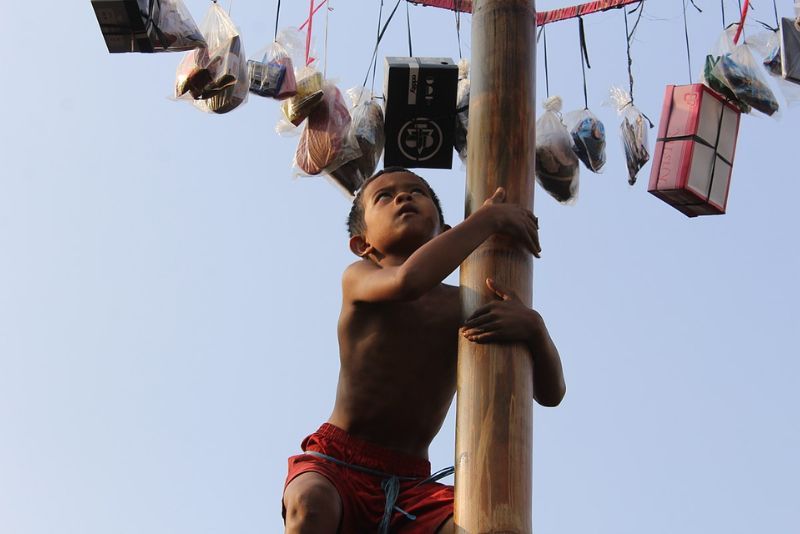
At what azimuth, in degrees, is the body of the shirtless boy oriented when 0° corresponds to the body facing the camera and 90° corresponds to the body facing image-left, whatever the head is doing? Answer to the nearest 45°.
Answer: approximately 315°

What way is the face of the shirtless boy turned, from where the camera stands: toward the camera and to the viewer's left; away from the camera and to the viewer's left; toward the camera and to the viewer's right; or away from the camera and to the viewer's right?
toward the camera and to the viewer's right
